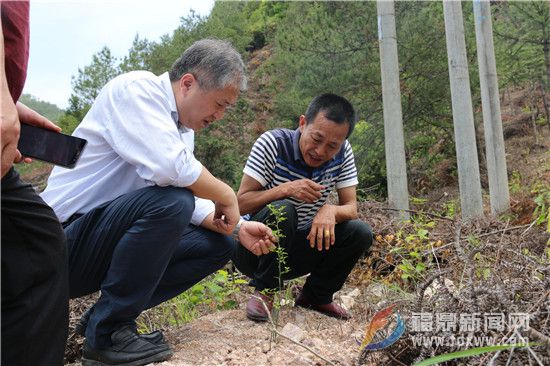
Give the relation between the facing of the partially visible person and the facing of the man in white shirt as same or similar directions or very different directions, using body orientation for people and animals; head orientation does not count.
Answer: same or similar directions

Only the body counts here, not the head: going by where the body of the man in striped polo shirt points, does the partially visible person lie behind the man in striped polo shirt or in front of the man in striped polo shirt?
in front

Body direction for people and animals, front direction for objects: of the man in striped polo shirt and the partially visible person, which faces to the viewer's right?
the partially visible person

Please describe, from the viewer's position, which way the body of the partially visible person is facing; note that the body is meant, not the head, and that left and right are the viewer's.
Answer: facing to the right of the viewer

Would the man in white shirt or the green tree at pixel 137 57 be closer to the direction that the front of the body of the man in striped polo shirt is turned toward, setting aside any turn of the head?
the man in white shirt

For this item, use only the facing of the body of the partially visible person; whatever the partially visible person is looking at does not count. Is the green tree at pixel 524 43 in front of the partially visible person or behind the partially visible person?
in front

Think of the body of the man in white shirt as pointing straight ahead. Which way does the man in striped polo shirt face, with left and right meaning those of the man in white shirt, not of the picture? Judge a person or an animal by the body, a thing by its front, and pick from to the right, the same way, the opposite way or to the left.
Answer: to the right

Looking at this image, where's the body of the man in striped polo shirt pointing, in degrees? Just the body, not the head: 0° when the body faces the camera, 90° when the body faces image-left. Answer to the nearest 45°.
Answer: approximately 0°

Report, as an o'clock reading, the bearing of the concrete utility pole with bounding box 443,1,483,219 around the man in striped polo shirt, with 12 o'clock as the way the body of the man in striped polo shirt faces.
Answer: The concrete utility pole is roughly at 7 o'clock from the man in striped polo shirt.

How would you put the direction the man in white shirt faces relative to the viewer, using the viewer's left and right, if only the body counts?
facing to the right of the viewer

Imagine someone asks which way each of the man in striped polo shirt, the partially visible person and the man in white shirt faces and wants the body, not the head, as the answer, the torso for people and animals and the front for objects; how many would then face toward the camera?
1

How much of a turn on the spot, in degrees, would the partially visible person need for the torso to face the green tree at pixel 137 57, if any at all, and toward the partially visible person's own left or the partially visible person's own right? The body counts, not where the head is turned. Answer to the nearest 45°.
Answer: approximately 90° to the partially visible person's own left
